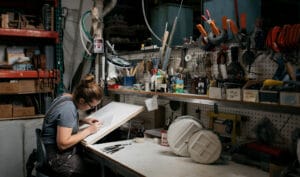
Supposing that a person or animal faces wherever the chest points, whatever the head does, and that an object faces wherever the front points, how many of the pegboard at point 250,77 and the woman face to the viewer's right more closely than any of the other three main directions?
1

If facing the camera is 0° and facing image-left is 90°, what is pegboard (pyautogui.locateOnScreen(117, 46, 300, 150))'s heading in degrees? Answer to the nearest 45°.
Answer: approximately 45°

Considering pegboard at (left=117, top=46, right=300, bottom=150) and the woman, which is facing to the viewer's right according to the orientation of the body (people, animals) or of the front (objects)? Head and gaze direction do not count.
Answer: the woman

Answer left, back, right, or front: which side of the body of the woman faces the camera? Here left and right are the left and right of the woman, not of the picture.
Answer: right

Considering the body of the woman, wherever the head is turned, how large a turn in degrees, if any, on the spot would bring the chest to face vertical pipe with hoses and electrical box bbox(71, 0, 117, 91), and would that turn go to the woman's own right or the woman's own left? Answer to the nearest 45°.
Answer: approximately 90° to the woman's own left

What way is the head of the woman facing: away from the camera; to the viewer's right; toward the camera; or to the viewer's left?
to the viewer's right

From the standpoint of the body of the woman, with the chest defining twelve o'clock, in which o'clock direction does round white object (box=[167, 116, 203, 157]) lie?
The round white object is roughly at 1 o'clock from the woman.

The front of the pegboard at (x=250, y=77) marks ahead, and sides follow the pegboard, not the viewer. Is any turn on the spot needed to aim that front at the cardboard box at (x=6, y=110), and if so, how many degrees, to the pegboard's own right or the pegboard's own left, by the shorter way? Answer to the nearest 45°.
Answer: approximately 45° to the pegboard's own right

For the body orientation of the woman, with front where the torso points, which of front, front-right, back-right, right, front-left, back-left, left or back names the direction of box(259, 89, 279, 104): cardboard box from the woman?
front-right
